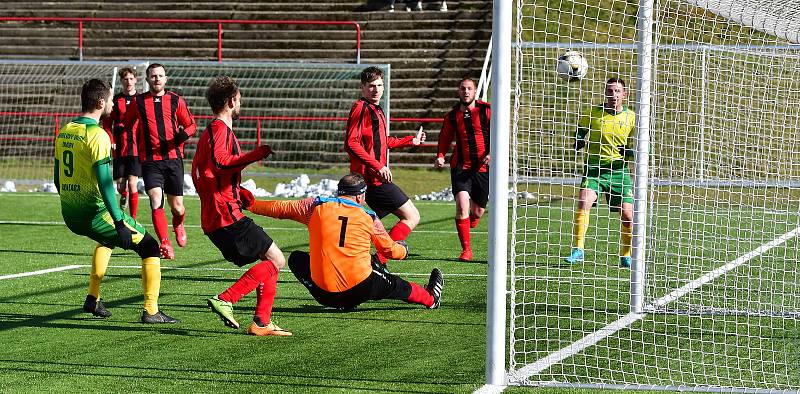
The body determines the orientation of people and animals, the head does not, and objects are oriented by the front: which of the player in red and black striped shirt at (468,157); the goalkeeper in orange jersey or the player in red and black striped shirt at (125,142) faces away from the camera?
the goalkeeper in orange jersey

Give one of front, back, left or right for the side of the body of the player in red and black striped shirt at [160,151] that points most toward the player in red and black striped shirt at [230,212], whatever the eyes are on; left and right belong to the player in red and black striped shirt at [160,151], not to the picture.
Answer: front

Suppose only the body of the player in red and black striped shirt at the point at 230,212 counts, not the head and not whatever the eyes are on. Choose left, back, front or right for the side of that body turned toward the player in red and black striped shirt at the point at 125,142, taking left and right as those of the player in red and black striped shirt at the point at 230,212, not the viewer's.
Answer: left

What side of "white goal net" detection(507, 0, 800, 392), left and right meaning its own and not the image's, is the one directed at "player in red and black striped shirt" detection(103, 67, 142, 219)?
front

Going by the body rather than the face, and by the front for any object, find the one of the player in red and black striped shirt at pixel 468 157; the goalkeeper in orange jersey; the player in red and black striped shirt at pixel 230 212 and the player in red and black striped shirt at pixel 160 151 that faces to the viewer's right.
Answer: the player in red and black striped shirt at pixel 230 212

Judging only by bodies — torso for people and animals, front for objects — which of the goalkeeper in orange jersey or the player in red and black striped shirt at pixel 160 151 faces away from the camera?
the goalkeeper in orange jersey

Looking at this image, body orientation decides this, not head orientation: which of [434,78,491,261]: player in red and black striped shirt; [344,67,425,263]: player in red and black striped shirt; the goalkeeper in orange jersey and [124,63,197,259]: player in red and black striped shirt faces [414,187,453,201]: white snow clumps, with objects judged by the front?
the goalkeeper in orange jersey

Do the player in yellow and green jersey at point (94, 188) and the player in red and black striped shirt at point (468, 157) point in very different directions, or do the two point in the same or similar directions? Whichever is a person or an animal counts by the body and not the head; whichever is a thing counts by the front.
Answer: very different directions

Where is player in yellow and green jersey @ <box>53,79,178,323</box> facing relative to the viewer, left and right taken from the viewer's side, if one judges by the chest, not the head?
facing away from the viewer and to the right of the viewer

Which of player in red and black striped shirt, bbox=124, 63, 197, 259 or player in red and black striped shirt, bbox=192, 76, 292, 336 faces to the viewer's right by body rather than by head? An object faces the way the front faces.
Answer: player in red and black striped shirt, bbox=192, 76, 292, 336

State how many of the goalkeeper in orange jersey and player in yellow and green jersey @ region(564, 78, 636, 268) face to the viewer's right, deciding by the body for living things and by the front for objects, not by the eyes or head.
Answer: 0

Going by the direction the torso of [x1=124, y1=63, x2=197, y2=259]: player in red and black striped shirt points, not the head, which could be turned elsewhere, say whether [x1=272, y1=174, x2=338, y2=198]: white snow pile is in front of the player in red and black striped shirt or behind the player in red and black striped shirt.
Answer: behind

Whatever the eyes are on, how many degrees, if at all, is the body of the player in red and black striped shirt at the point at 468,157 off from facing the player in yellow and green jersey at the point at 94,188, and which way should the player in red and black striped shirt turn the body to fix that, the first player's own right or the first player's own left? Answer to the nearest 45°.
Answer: approximately 45° to the first player's own right

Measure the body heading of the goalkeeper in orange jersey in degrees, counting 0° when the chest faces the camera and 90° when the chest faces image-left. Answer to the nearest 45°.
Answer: approximately 180°

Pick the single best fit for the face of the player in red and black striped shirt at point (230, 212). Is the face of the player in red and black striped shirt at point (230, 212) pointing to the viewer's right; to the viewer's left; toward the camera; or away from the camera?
to the viewer's right
